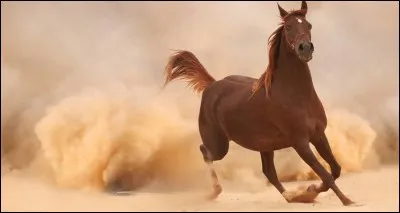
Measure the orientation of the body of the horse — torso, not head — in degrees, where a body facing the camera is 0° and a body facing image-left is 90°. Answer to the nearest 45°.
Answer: approximately 315°
